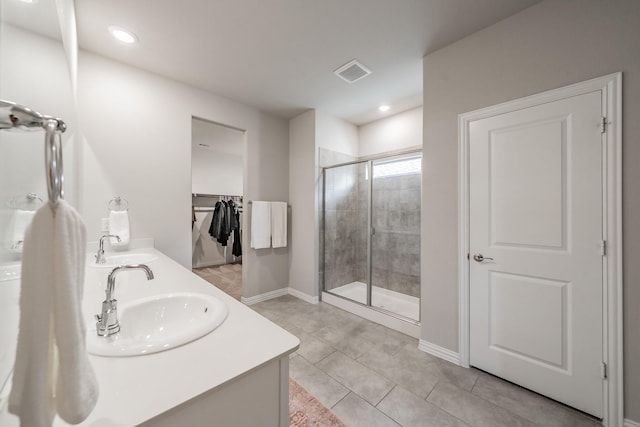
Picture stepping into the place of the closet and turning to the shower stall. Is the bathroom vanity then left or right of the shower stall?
right

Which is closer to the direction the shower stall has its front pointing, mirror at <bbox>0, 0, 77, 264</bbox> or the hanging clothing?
the mirror

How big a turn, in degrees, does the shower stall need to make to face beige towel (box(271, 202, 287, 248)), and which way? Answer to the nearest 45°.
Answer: approximately 45° to its right

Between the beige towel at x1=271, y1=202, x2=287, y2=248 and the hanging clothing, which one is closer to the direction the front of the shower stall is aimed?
the beige towel

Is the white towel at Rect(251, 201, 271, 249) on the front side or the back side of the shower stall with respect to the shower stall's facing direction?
on the front side

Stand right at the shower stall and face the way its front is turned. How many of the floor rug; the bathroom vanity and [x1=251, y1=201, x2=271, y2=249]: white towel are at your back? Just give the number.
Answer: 0

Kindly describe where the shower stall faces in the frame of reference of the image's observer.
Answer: facing the viewer and to the left of the viewer

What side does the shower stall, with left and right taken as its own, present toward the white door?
left

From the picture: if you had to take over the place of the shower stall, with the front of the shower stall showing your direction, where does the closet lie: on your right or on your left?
on your right

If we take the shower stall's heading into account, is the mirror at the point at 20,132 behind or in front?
in front

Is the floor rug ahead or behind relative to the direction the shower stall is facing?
ahead

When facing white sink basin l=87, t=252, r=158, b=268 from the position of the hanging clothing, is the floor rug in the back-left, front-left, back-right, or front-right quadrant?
front-left

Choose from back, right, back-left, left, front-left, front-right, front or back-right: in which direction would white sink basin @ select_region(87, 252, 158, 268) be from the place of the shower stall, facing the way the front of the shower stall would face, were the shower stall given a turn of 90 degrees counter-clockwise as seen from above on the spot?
right
